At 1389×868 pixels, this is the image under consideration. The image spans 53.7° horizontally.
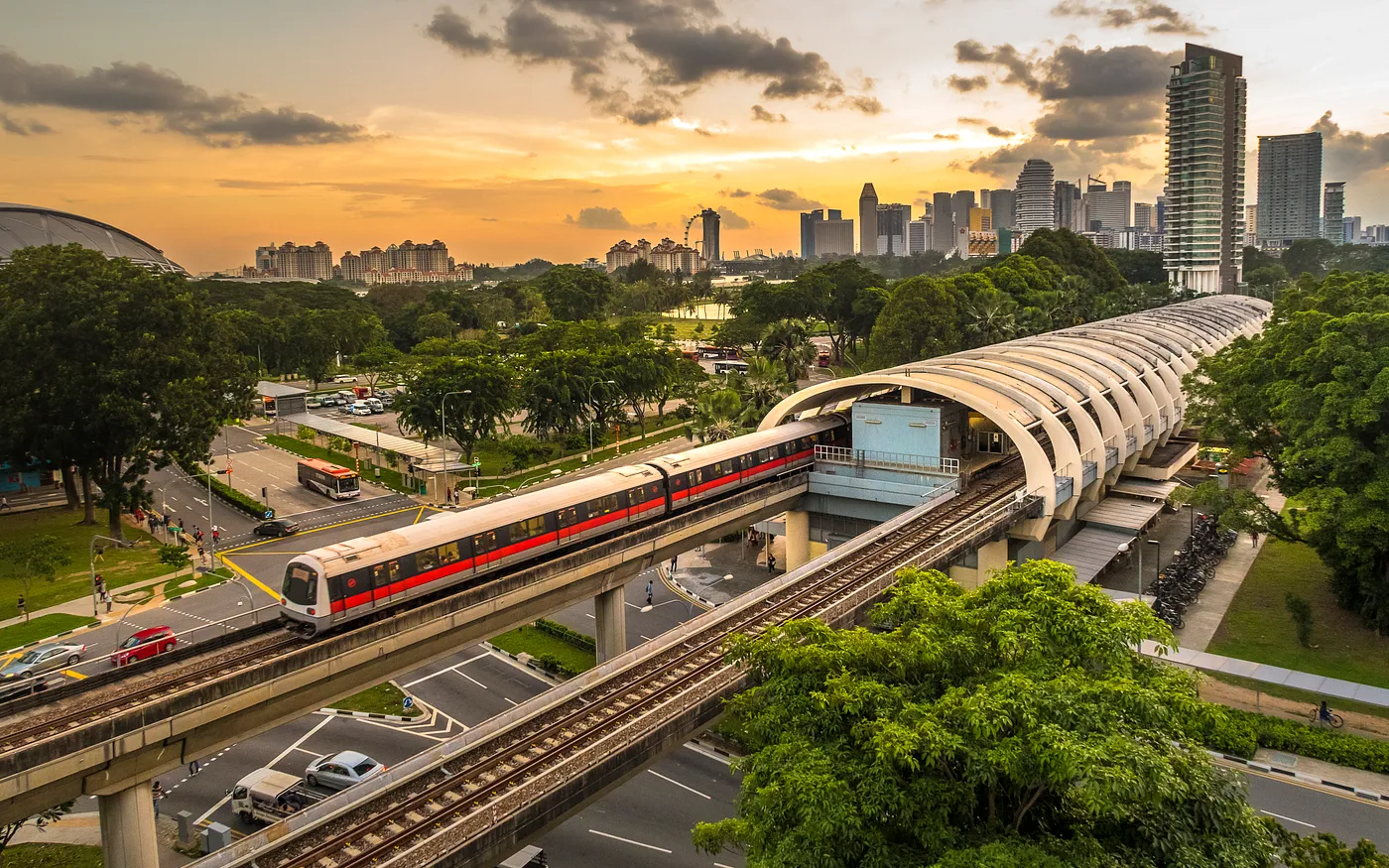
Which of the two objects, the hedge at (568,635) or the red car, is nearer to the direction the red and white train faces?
the red car

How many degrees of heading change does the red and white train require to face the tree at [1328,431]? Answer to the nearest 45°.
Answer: approximately 135° to its left

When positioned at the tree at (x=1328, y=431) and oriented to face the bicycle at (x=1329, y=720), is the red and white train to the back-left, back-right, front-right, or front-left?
front-right

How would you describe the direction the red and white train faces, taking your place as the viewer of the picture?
facing the viewer and to the left of the viewer

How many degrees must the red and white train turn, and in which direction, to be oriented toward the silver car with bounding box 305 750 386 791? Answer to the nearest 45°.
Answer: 0° — it already faces it

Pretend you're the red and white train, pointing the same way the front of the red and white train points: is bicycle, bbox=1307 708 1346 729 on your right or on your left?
on your left

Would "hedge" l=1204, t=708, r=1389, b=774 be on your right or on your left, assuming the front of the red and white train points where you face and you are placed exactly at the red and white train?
on your left

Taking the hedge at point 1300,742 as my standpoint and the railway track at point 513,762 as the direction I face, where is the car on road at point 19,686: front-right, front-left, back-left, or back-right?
front-right

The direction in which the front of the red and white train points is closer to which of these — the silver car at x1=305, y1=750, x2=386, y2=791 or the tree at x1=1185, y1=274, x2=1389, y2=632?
the silver car

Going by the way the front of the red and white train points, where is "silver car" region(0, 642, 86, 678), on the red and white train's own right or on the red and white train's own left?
on the red and white train's own right

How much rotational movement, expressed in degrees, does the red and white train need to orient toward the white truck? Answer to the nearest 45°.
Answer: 0° — it already faces it

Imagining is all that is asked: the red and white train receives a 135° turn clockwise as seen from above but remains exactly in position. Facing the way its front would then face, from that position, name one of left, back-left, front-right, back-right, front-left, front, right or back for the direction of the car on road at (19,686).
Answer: left
